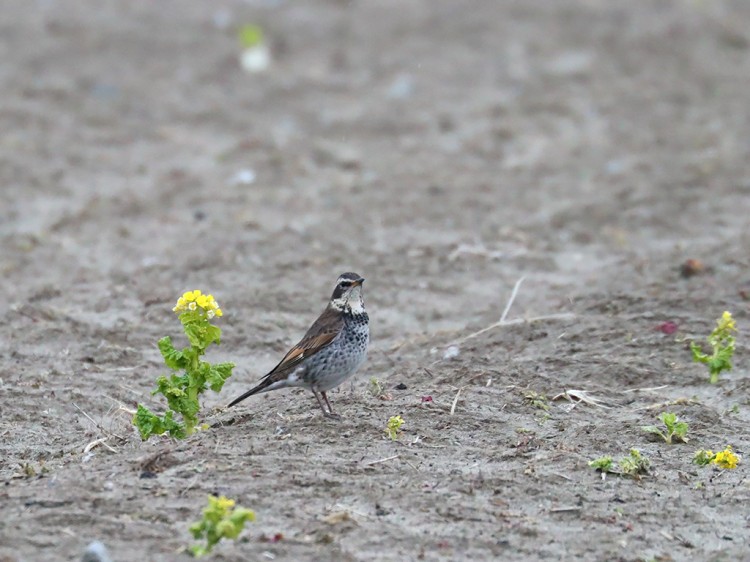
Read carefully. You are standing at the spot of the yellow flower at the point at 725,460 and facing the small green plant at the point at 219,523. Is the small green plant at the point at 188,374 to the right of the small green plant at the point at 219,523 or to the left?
right

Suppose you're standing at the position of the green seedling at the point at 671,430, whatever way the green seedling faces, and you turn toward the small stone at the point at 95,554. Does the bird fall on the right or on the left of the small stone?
right

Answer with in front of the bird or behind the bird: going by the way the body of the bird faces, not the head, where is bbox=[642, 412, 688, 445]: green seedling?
in front

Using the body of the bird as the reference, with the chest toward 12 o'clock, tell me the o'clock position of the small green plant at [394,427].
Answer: The small green plant is roughly at 1 o'clock from the bird.

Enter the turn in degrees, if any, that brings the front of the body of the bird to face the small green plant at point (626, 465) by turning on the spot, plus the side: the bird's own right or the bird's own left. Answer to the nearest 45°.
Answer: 0° — it already faces it

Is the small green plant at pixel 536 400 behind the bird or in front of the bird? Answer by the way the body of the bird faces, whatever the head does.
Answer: in front

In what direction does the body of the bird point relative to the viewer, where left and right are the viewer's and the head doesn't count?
facing the viewer and to the right of the viewer

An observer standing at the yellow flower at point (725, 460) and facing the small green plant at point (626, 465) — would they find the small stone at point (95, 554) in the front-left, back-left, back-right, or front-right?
front-left

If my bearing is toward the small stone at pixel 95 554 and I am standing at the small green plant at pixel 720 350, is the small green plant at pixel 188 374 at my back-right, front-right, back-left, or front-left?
front-right

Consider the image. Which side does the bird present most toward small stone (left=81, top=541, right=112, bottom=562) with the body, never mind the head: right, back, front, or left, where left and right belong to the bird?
right
